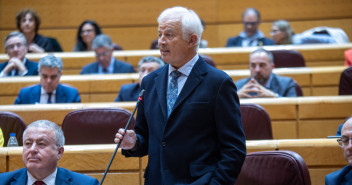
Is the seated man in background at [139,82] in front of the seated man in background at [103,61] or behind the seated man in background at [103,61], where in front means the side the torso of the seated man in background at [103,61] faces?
in front

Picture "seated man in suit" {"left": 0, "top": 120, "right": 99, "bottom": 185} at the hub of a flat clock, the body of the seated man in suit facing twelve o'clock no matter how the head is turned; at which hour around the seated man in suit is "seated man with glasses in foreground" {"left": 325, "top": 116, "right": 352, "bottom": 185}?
The seated man with glasses in foreground is roughly at 8 o'clock from the seated man in suit.

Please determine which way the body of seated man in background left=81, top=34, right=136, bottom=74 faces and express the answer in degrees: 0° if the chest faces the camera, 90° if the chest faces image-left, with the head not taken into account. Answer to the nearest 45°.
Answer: approximately 0°

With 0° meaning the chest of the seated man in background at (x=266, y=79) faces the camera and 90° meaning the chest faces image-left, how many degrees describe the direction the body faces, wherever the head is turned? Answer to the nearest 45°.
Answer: approximately 45°

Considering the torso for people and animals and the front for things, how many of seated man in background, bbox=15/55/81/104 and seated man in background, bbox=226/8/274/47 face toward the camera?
2

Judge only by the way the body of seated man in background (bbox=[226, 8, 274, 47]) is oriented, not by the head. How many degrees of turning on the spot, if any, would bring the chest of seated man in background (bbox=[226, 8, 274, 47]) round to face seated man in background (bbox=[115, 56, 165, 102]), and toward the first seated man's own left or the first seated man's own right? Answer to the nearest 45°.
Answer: approximately 45° to the first seated man's own right

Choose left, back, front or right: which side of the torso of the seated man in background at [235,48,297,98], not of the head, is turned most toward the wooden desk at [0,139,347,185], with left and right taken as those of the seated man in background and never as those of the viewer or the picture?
front
